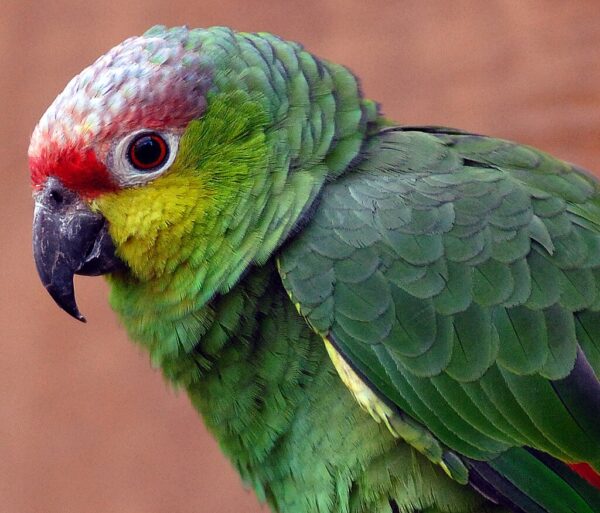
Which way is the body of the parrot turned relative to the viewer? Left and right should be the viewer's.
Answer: facing to the left of the viewer
